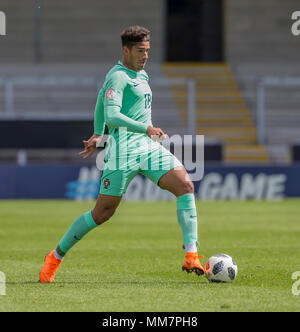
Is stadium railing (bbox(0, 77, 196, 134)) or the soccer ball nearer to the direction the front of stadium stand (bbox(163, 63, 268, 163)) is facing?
the soccer ball

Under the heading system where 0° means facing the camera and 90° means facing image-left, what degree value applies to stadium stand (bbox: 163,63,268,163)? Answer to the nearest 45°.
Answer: approximately 0°

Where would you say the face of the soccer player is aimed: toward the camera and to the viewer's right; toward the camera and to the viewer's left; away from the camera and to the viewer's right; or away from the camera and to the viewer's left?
toward the camera and to the viewer's right

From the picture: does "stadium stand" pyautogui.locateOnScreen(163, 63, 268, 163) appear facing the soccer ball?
yes

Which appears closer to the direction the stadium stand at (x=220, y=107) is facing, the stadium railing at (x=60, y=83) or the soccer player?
the soccer player

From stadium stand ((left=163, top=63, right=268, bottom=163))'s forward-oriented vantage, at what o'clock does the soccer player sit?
The soccer player is roughly at 12 o'clock from the stadium stand.
